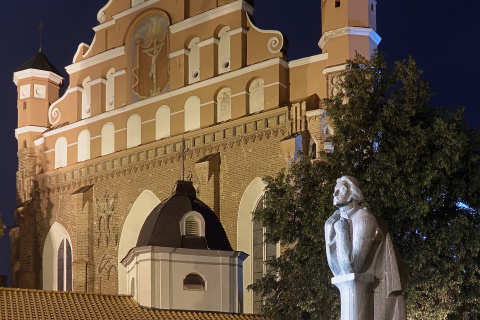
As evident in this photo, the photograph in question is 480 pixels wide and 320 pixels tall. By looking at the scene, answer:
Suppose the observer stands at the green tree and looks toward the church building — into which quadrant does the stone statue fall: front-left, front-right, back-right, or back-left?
back-left

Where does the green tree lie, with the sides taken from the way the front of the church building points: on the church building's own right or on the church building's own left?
on the church building's own left

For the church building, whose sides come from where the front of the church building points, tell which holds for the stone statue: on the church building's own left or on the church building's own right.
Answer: on the church building's own left

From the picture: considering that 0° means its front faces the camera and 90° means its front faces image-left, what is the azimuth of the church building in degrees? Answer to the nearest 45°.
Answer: approximately 45°

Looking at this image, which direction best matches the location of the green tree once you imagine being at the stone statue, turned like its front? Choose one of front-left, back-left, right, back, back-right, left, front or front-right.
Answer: back-right
